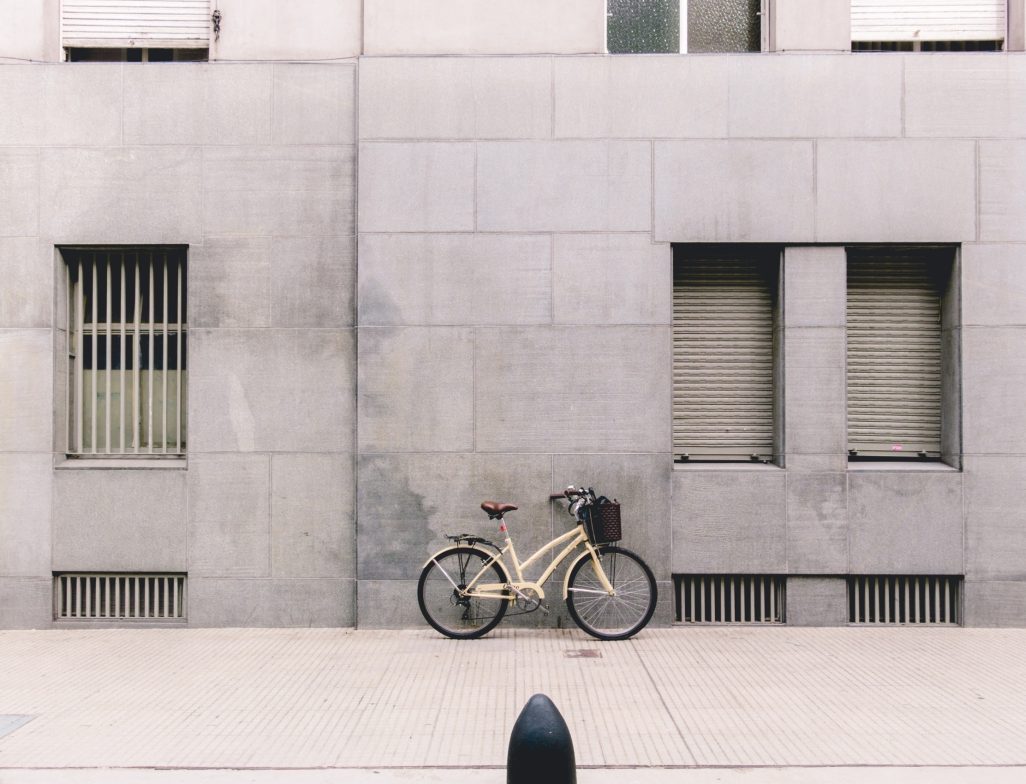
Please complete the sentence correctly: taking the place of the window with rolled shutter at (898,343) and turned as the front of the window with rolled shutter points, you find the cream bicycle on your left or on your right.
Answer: on your right

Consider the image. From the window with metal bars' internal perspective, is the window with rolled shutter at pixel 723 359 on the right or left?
on its left

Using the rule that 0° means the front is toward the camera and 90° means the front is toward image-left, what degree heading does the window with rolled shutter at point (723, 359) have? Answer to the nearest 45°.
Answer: approximately 0°

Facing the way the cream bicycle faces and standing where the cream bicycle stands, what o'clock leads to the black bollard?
The black bollard is roughly at 3 o'clock from the cream bicycle.

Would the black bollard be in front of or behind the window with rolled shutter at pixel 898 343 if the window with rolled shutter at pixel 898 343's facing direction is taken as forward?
in front

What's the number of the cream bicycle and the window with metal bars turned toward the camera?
1

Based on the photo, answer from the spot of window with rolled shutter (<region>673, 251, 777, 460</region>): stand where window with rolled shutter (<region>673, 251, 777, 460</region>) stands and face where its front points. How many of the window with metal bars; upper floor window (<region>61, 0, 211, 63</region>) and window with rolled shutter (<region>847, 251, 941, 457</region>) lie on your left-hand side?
1

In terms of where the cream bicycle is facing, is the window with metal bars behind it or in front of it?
behind

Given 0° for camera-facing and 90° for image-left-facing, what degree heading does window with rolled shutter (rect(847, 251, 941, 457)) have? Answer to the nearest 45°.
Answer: approximately 0°

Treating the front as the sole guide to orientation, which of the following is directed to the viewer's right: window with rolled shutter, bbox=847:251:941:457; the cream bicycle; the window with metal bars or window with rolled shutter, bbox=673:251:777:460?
the cream bicycle

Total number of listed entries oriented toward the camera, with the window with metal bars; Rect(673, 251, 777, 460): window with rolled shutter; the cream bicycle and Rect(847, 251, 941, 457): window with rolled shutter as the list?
3

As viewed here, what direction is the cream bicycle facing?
to the viewer's right

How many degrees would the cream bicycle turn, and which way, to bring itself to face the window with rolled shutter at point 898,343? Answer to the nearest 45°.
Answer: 0° — it already faces it
